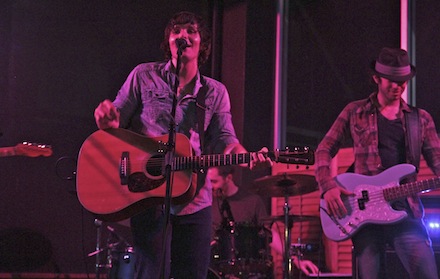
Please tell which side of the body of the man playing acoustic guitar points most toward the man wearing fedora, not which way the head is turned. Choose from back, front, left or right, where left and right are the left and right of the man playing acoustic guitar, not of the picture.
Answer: left

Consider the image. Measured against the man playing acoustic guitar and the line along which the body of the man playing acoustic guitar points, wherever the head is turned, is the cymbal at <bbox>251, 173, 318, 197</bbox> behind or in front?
behind
